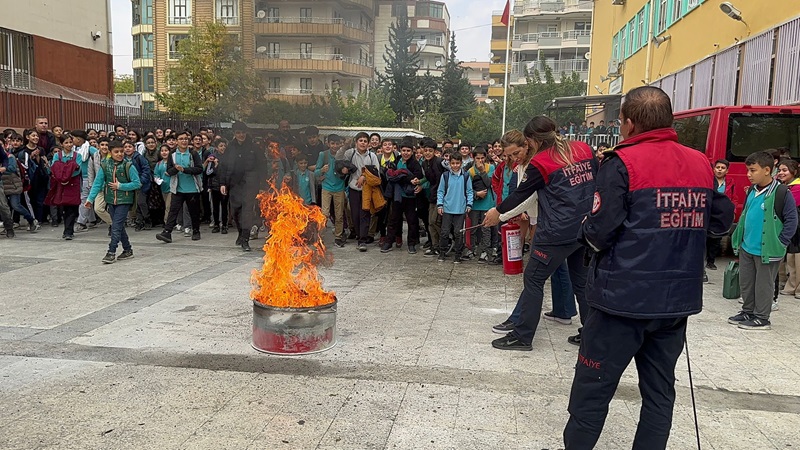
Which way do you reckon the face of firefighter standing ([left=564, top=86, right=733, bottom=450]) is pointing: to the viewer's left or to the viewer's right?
to the viewer's left

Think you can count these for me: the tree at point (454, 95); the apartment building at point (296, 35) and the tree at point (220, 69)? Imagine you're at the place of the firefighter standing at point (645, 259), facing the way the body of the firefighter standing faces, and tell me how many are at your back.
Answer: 0

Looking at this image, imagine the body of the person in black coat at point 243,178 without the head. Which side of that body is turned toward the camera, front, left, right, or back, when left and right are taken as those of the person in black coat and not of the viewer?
front

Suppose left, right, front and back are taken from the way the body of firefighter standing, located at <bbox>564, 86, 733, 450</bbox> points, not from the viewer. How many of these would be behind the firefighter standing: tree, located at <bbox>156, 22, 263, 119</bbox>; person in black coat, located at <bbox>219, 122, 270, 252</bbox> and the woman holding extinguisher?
0

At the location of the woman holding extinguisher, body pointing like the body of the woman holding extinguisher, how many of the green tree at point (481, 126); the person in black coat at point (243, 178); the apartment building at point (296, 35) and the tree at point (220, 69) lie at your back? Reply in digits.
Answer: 0

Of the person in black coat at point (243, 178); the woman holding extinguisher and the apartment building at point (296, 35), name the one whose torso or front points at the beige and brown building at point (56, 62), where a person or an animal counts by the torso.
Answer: the woman holding extinguisher

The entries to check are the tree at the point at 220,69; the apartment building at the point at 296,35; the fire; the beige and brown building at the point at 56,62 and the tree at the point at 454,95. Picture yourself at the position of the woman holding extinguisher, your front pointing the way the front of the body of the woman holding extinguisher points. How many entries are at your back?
0

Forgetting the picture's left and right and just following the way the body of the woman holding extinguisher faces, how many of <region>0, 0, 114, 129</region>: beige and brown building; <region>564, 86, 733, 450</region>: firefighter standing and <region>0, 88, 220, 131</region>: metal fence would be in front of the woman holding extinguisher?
2

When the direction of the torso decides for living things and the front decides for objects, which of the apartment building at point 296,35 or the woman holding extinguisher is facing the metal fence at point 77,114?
the woman holding extinguisher

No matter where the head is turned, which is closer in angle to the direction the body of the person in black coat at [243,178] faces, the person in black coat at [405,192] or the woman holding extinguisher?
the woman holding extinguisher

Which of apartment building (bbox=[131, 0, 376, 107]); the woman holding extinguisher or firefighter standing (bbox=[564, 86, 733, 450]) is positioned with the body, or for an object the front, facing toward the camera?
the apartment building

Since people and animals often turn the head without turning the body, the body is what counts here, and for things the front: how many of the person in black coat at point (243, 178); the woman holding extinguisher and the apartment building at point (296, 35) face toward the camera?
2

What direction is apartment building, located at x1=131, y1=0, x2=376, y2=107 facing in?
toward the camera

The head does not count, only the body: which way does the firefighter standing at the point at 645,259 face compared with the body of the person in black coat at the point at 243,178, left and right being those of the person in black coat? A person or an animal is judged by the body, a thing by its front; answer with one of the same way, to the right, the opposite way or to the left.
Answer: the opposite way

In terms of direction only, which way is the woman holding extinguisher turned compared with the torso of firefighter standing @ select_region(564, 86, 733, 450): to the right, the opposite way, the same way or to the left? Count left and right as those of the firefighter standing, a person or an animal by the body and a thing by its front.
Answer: the same way

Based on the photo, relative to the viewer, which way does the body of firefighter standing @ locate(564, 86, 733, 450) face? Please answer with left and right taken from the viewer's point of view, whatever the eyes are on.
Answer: facing away from the viewer and to the left of the viewer

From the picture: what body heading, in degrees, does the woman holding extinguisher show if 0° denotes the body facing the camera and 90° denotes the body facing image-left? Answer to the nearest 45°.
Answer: approximately 135°

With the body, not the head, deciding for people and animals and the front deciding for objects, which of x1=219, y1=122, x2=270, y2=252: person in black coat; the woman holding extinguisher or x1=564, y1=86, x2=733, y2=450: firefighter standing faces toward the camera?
the person in black coat
